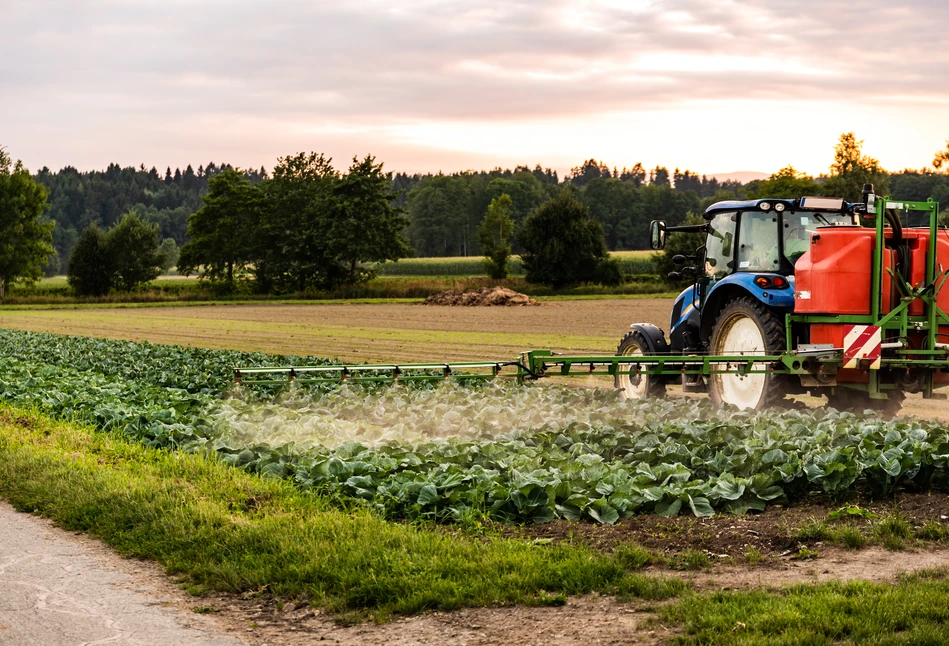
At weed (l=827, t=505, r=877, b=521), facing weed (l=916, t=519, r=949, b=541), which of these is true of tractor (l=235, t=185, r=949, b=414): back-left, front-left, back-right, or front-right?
back-left

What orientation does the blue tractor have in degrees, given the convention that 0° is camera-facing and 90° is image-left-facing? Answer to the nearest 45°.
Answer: approximately 135°

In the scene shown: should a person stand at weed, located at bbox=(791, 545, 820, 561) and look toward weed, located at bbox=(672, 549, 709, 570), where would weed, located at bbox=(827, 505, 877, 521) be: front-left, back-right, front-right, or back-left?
back-right

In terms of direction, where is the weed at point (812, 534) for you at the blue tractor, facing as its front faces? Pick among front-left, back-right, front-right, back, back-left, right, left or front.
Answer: back-left

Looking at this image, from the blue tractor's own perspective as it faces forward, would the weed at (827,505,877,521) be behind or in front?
behind

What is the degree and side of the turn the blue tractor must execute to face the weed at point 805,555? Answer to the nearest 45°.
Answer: approximately 135° to its left

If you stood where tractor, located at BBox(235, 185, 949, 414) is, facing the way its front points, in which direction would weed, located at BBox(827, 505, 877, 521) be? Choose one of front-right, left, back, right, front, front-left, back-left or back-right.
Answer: back-left

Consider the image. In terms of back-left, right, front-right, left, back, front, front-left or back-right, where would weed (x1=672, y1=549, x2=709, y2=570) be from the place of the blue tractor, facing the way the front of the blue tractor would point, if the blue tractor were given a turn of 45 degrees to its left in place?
left

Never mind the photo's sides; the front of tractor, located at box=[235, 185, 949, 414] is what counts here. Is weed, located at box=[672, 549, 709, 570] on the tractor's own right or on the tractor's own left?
on the tractor's own left

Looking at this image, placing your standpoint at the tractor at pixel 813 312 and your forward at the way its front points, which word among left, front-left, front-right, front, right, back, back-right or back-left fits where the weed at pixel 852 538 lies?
back-left

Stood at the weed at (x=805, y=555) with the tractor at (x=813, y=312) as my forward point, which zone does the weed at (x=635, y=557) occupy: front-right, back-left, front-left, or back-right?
back-left

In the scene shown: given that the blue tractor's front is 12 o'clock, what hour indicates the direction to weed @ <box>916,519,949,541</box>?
The weed is roughly at 7 o'clock from the blue tractor.

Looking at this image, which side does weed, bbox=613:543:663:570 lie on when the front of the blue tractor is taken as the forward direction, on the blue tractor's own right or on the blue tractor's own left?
on the blue tractor's own left

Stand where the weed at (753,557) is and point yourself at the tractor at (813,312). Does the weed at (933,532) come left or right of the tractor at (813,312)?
right
